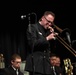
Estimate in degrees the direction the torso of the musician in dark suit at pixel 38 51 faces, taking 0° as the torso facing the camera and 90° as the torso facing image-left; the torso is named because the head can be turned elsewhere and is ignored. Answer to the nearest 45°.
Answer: approximately 315°

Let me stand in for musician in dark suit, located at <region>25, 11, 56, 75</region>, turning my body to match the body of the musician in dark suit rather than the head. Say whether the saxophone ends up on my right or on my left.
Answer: on my left
